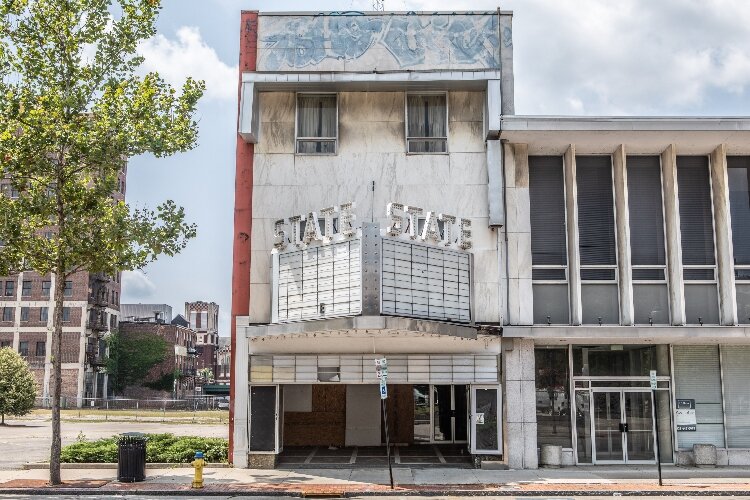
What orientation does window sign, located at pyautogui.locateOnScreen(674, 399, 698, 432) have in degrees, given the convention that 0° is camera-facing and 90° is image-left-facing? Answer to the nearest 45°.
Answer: approximately 0°

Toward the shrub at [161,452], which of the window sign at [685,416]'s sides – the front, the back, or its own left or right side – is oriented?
right

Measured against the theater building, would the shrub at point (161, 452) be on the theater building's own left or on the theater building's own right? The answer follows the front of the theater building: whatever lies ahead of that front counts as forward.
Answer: on the theater building's own right

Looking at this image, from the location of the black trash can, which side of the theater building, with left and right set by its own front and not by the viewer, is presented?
right

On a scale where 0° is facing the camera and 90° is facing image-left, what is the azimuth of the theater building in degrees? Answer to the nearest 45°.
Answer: approximately 0°

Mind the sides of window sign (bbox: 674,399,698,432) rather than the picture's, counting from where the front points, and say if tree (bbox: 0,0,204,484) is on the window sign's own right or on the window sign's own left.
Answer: on the window sign's own right

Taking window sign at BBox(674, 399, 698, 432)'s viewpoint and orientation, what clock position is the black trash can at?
The black trash can is roughly at 2 o'clock from the window sign.
